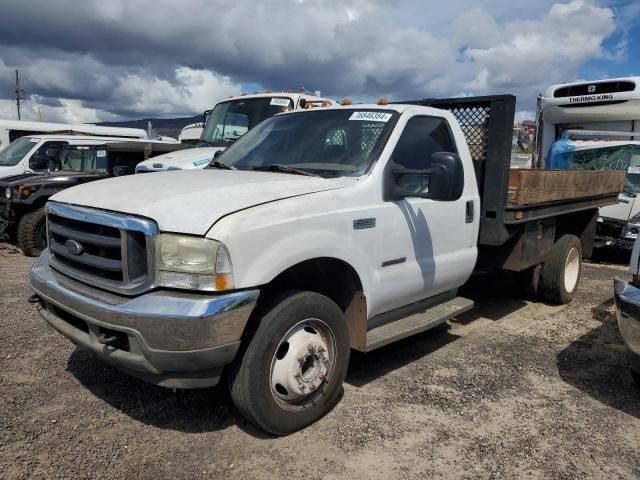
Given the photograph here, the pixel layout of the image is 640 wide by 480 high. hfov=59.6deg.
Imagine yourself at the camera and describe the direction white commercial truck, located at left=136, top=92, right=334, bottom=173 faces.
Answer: facing the viewer and to the left of the viewer

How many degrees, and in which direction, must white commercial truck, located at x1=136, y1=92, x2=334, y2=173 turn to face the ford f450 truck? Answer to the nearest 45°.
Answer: approximately 45° to its left

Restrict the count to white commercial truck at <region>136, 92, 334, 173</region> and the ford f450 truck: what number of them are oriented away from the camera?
0

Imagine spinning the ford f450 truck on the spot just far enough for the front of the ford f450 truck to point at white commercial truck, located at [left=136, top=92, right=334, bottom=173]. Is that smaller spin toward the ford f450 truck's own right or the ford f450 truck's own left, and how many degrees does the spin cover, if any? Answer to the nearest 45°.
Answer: approximately 135° to the ford f450 truck's own right
